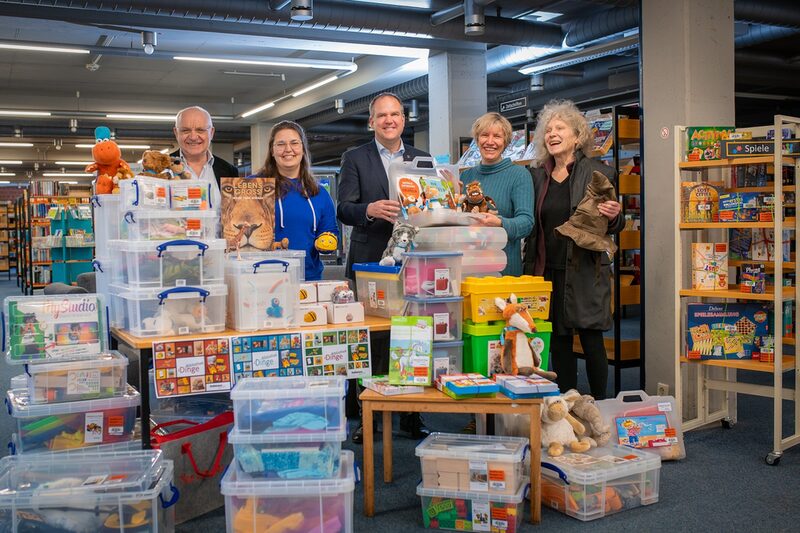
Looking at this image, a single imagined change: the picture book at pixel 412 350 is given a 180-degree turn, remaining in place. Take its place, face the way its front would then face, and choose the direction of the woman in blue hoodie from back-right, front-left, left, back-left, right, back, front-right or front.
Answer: front-left

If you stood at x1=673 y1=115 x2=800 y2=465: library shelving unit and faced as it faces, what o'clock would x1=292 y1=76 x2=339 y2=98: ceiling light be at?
The ceiling light is roughly at 3 o'clock from the library shelving unit.

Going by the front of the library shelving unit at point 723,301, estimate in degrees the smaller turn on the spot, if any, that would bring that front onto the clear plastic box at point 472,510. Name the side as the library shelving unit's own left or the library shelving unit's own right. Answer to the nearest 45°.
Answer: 0° — it already faces it

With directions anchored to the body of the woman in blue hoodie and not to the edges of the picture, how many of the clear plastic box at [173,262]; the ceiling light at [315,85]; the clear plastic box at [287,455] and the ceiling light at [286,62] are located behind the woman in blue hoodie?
2

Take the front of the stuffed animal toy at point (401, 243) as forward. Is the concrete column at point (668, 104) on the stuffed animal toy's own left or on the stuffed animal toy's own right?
on the stuffed animal toy's own left

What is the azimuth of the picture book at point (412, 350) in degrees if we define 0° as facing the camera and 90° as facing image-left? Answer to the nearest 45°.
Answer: approximately 0°

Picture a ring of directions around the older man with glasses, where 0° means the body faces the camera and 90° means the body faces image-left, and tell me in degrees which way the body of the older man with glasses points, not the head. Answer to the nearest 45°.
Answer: approximately 0°
